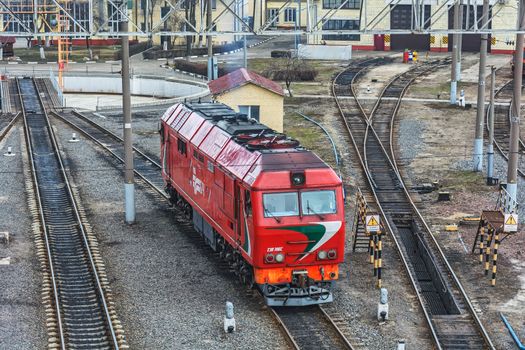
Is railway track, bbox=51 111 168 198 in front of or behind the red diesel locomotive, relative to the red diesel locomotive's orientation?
behind

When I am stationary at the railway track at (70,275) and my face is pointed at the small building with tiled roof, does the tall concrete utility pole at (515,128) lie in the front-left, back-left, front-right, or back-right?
front-right

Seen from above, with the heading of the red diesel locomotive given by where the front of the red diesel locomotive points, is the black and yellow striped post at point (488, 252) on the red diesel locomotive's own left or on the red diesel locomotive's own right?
on the red diesel locomotive's own left

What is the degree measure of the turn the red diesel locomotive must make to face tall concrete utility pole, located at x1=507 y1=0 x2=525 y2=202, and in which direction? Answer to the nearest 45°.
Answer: approximately 90° to its left

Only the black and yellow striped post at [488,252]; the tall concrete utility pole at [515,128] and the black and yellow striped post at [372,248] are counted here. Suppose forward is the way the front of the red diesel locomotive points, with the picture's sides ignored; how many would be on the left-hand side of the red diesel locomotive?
3

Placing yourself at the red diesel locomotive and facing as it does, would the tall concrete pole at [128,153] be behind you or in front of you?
behind

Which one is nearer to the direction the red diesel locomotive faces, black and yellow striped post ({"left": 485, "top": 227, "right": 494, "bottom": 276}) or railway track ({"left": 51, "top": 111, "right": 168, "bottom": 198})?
the black and yellow striped post

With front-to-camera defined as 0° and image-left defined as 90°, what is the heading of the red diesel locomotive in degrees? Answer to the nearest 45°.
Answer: approximately 315°
